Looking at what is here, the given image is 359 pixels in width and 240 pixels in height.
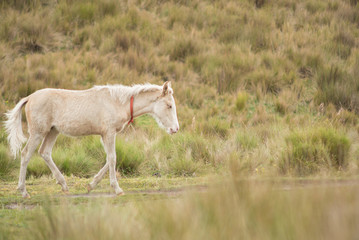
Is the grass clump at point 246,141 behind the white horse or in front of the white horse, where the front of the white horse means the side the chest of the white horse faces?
in front

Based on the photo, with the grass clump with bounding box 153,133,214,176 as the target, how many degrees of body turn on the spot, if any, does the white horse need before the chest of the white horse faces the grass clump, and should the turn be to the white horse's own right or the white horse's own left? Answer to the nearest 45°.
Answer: approximately 45° to the white horse's own left

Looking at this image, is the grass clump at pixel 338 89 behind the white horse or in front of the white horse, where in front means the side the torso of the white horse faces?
in front

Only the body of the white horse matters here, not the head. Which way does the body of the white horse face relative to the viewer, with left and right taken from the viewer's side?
facing to the right of the viewer

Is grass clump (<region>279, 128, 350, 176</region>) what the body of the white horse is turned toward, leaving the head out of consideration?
yes

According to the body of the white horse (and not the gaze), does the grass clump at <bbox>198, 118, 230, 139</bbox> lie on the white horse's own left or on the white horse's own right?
on the white horse's own left

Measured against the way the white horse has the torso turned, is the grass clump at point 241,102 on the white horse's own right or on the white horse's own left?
on the white horse's own left
